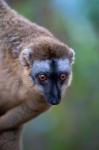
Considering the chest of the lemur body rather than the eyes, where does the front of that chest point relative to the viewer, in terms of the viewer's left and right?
facing the viewer and to the right of the viewer
